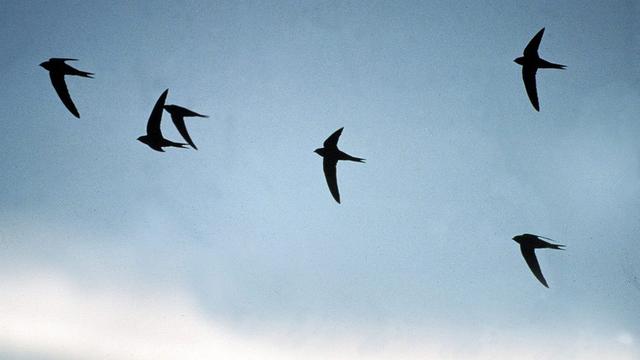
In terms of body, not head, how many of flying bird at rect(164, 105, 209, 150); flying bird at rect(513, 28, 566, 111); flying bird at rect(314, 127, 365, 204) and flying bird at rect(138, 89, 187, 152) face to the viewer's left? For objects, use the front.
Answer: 4

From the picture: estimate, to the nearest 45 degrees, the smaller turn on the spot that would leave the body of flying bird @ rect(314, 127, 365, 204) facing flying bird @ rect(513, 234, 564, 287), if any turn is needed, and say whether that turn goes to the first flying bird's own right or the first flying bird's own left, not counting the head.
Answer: approximately 180°

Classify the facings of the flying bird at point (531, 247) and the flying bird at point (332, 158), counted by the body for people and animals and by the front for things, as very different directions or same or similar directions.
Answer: same or similar directions

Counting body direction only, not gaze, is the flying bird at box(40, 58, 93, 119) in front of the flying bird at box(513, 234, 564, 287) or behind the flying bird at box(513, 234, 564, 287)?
in front

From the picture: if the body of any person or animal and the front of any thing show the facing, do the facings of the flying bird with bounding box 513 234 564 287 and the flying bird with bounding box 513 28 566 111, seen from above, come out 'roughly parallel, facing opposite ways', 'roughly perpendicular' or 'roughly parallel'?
roughly parallel

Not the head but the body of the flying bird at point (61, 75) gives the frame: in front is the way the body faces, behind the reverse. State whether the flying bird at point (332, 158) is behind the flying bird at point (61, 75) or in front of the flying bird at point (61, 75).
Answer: behind

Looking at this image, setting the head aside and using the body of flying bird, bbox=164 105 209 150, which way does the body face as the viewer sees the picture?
to the viewer's left

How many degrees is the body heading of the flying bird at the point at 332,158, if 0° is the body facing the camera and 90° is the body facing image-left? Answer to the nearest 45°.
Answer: approximately 90°

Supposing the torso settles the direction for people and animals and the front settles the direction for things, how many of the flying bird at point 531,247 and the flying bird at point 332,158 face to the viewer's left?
2

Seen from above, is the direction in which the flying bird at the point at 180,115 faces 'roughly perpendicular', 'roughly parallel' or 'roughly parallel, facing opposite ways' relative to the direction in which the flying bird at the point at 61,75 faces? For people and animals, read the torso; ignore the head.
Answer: roughly parallel

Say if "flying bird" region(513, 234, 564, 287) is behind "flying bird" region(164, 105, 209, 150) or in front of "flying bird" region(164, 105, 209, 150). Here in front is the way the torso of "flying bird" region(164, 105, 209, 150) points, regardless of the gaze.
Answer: behind

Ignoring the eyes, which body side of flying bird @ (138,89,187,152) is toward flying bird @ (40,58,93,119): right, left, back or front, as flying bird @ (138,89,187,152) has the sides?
front

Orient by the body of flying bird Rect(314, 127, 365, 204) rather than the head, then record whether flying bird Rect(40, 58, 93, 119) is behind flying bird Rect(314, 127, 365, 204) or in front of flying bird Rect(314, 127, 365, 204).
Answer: in front

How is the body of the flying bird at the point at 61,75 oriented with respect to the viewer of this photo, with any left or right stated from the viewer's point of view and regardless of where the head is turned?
facing to the left of the viewer
